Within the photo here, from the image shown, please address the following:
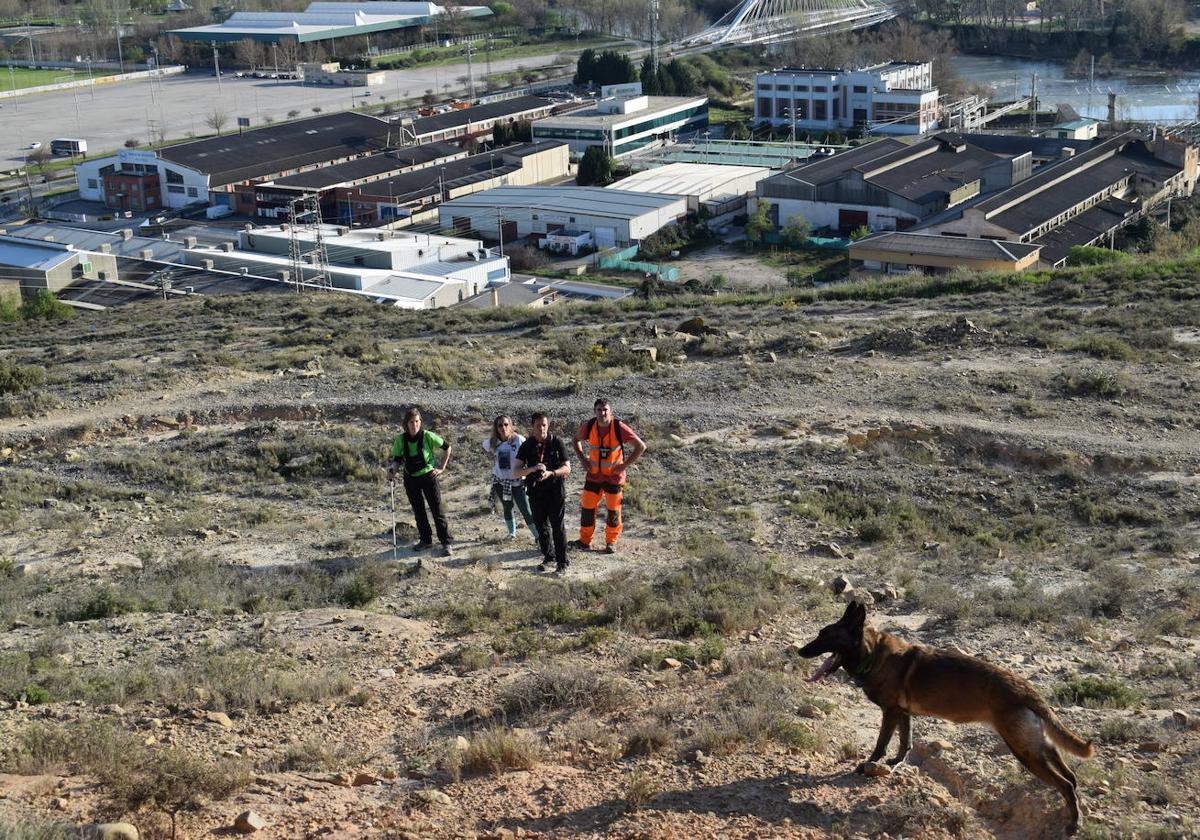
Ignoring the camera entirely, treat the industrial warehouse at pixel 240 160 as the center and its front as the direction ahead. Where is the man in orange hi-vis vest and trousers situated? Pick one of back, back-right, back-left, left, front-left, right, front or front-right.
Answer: front-left

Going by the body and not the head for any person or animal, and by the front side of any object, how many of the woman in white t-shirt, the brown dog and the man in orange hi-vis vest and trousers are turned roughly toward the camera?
2

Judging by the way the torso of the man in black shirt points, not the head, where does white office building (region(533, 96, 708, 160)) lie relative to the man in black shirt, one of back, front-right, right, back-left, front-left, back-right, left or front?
back

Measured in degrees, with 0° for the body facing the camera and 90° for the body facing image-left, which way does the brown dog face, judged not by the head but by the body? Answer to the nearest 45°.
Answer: approximately 90°

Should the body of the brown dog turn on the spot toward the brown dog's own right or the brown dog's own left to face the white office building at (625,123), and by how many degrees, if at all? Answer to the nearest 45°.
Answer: approximately 90° to the brown dog's own right

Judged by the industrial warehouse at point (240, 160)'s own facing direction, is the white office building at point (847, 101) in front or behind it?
behind

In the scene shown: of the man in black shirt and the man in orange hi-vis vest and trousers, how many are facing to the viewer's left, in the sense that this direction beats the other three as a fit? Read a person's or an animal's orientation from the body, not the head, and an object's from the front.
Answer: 0

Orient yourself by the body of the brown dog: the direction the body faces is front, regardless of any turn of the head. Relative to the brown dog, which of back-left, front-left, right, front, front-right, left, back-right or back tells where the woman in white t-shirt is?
front-right

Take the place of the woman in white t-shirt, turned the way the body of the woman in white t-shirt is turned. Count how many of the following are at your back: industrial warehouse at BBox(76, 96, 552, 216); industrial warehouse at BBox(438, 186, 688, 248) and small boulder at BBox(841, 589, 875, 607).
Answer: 2

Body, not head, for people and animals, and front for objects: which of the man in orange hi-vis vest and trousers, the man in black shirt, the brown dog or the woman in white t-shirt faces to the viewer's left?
the brown dog

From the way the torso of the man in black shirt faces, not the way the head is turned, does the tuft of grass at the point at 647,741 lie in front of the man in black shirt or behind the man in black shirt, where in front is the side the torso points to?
in front

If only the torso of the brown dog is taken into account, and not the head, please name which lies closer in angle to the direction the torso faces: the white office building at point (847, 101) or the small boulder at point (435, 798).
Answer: the small boulder

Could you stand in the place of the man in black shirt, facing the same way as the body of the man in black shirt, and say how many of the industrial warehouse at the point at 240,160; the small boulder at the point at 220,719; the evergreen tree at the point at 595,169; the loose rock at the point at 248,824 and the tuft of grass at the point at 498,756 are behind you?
2
